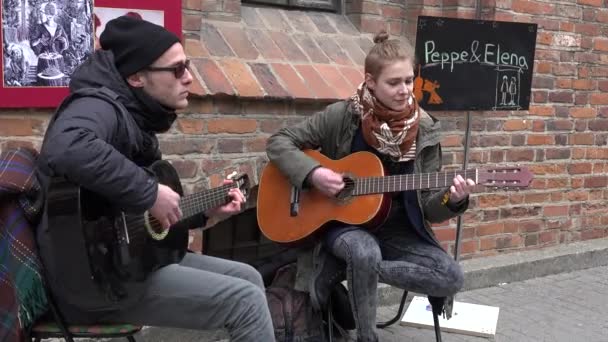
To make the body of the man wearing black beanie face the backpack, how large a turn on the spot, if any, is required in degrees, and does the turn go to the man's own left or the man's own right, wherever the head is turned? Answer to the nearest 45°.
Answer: approximately 45° to the man's own left

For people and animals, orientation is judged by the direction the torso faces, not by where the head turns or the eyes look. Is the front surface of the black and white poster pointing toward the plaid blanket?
yes

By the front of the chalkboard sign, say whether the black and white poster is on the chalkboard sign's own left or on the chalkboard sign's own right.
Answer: on the chalkboard sign's own right

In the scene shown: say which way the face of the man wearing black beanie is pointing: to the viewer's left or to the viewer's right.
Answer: to the viewer's right
